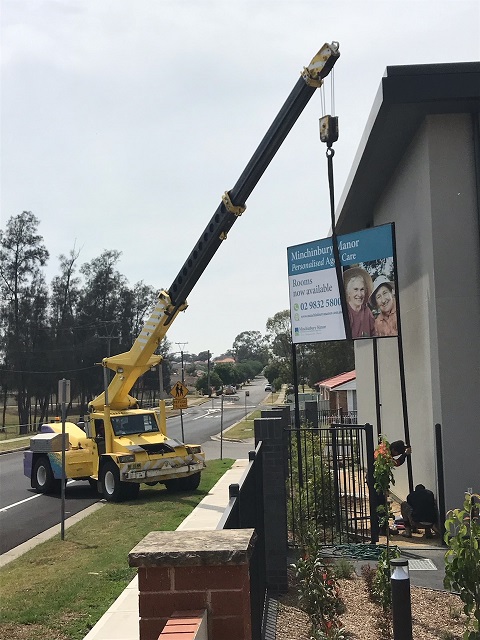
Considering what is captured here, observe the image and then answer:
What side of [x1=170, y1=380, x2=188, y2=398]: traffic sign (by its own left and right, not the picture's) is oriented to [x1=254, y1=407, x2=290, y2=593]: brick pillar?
front

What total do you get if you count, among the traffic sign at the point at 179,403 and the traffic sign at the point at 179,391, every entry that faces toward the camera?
2

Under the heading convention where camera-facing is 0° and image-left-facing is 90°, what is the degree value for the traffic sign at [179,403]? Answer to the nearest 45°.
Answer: approximately 0°

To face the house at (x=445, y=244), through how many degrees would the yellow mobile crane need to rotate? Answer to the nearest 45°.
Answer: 0° — it already faces it

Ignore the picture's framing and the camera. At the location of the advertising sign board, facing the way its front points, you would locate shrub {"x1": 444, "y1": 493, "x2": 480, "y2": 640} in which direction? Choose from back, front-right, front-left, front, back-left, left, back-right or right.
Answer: front-left

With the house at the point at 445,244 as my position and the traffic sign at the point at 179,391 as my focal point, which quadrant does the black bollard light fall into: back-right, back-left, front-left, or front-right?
back-left

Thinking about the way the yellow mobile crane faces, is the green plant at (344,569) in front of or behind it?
in front

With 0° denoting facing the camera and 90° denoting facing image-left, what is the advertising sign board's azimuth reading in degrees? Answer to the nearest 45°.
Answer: approximately 45°

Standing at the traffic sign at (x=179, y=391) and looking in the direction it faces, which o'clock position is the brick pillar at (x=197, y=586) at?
The brick pillar is roughly at 12 o'clock from the traffic sign.

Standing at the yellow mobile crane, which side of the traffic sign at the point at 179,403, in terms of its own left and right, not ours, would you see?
front
